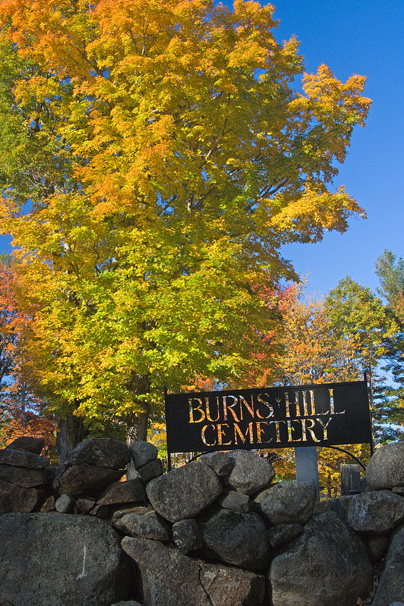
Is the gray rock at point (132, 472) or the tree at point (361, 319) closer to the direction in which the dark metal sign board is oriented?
the gray rock

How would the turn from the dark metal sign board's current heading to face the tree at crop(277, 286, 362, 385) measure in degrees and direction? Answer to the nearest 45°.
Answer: approximately 180°

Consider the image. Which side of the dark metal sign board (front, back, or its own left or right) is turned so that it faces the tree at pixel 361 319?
back

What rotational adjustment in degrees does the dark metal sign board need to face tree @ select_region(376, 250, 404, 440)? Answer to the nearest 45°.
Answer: approximately 180°

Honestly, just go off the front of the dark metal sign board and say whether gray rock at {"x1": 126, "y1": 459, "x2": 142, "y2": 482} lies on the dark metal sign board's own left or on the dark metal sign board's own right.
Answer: on the dark metal sign board's own right

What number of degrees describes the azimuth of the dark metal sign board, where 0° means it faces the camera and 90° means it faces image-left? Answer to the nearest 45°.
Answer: approximately 0°
